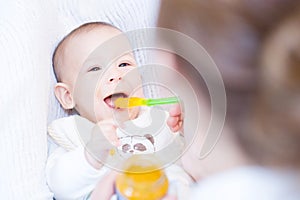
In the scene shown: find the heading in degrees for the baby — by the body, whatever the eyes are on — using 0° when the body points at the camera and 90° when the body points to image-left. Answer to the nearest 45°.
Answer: approximately 315°
